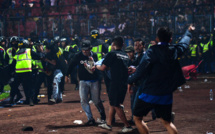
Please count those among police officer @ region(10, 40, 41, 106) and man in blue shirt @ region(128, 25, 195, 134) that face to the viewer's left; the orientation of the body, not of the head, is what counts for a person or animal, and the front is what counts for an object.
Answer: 0

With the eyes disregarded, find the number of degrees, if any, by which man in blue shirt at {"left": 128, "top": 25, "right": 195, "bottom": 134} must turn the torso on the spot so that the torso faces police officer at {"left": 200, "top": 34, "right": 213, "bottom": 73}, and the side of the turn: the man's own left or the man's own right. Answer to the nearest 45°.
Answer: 0° — they already face them

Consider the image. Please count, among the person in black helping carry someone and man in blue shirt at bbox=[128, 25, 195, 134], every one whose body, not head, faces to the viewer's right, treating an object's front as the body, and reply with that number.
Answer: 0

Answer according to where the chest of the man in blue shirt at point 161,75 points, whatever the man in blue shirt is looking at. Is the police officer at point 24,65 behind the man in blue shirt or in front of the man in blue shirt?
in front

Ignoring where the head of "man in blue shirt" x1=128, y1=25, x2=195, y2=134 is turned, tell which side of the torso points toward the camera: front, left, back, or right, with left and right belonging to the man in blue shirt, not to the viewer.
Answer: back

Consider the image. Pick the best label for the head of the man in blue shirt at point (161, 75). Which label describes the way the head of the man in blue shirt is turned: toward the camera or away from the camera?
away from the camera

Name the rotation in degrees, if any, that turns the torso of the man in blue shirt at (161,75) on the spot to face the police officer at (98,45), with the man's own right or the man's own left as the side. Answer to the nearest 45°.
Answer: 0° — they already face them
